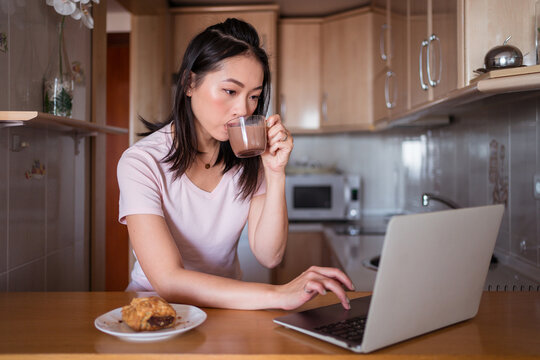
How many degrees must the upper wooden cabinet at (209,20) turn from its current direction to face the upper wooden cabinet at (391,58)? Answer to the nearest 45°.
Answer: approximately 45° to its left

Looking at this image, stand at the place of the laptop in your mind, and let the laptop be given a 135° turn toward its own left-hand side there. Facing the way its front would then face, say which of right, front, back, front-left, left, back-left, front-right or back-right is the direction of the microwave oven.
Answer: back

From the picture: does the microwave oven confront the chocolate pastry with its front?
yes

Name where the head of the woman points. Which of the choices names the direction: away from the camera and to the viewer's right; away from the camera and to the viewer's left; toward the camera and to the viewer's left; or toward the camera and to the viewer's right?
toward the camera and to the viewer's right

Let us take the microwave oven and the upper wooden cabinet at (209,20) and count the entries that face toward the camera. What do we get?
2

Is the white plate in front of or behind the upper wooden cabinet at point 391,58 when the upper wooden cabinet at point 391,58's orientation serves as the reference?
in front

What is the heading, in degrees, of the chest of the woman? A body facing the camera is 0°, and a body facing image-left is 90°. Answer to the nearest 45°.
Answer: approximately 315°

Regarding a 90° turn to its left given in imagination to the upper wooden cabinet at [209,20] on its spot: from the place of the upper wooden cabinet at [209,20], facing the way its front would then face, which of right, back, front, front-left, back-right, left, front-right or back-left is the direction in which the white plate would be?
right

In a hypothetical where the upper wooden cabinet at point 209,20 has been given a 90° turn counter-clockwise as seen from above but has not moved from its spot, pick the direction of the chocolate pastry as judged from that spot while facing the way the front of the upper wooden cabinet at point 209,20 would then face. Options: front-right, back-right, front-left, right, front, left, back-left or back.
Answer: right

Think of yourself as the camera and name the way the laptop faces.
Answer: facing away from the viewer and to the left of the viewer

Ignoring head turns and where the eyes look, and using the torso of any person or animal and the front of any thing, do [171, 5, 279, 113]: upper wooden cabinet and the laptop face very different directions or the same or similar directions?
very different directions

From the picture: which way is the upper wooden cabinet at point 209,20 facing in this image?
toward the camera
